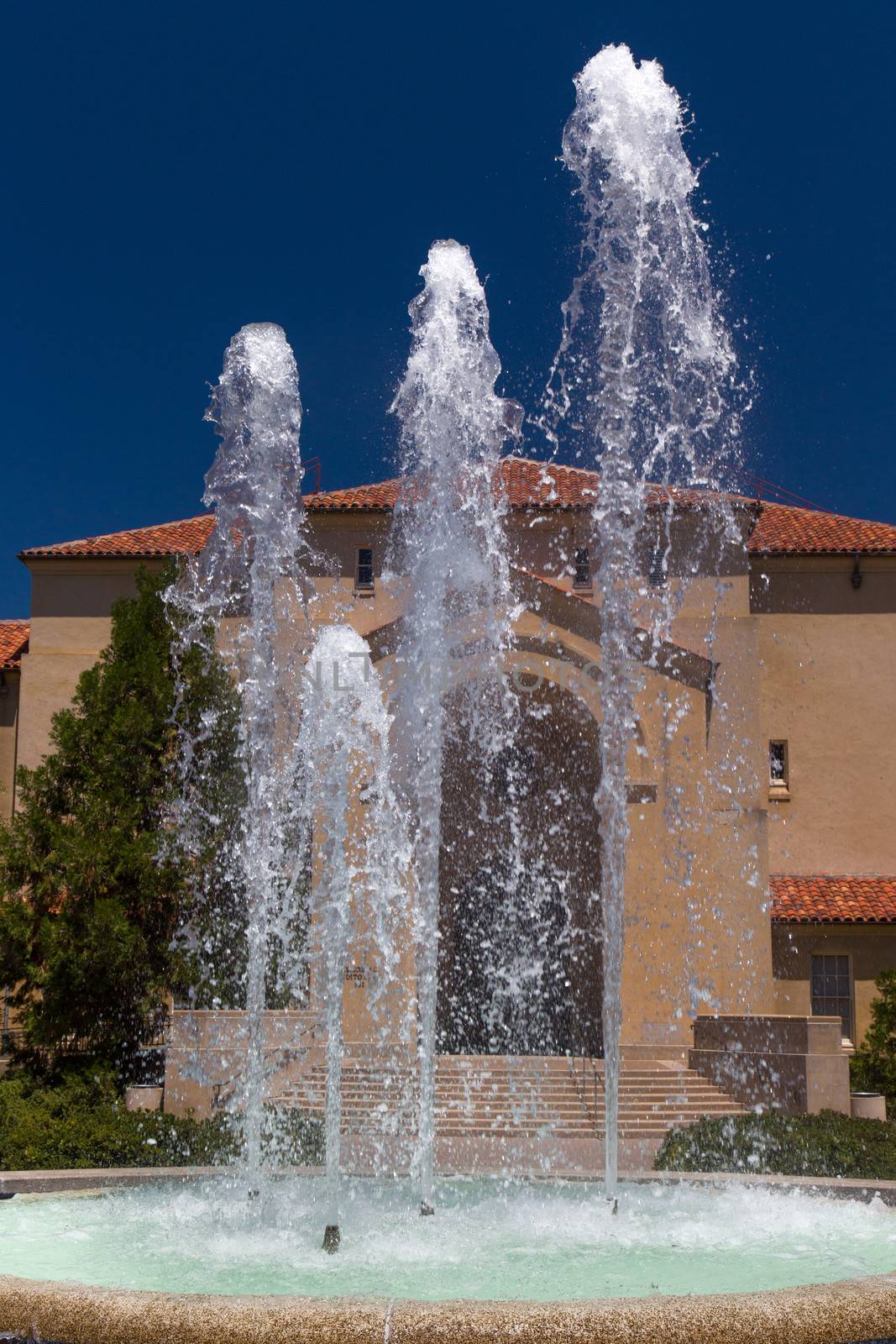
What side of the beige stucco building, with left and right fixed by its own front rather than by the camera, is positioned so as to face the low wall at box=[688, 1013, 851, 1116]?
front

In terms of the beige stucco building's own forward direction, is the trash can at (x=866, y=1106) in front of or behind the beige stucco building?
in front

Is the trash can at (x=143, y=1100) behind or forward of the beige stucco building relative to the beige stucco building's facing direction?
forward

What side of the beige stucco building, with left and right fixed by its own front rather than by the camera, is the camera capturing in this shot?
front

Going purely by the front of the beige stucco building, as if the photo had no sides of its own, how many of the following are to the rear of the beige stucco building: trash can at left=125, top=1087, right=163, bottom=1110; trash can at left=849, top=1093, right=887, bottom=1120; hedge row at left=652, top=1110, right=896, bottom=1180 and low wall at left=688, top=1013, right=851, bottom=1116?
0

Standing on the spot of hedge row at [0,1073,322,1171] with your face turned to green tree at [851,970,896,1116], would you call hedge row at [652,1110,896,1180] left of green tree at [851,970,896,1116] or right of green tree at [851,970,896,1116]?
right

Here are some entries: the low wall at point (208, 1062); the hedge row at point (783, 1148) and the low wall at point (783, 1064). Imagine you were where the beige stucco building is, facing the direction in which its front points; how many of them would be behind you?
0

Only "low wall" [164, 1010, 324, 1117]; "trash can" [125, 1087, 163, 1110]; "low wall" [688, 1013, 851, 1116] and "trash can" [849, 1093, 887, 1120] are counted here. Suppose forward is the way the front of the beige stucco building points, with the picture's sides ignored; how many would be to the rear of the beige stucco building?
0

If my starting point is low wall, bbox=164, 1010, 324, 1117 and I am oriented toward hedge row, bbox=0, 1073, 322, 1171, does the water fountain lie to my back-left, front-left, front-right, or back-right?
front-left

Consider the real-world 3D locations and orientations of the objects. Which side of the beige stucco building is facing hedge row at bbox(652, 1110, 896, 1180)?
front

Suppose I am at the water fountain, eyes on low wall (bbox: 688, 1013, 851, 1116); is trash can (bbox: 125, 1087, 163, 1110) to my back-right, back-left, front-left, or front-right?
front-left

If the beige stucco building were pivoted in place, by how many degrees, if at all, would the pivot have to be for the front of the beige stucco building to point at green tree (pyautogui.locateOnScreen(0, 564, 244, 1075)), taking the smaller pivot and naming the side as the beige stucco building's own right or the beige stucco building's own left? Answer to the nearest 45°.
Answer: approximately 45° to the beige stucco building's own right

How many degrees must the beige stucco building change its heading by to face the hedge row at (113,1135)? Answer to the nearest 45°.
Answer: approximately 45° to its right

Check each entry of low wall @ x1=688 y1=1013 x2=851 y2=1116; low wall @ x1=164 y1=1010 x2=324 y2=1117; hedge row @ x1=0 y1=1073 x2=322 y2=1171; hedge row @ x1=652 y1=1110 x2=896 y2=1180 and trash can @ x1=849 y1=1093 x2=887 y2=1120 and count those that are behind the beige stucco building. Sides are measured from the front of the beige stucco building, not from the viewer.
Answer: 0

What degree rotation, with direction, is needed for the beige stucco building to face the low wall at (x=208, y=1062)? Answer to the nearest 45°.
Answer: approximately 45° to its right
